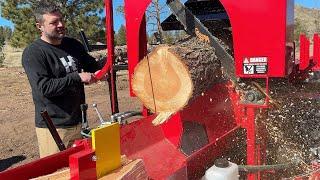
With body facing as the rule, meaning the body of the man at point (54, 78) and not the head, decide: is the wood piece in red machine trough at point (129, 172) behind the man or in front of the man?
in front

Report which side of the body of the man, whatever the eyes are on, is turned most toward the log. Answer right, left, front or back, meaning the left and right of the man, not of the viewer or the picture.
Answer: front

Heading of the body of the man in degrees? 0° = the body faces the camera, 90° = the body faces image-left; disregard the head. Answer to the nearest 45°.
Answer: approximately 315°

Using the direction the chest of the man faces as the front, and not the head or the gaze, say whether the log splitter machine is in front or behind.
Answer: in front

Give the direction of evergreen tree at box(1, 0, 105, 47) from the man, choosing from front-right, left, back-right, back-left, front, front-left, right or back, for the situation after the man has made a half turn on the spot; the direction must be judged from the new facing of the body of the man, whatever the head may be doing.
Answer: front-right
